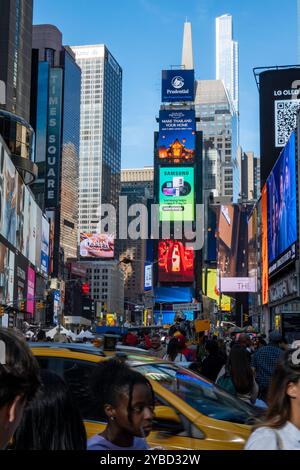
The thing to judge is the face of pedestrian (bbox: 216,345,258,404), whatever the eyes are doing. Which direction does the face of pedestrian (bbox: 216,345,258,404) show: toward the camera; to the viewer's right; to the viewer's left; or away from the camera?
away from the camera

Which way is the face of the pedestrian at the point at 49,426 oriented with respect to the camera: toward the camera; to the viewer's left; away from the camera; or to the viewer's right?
away from the camera

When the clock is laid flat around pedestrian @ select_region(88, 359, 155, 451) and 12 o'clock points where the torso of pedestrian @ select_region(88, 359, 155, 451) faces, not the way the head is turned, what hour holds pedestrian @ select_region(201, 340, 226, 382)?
pedestrian @ select_region(201, 340, 226, 382) is roughly at 8 o'clock from pedestrian @ select_region(88, 359, 155, 451).

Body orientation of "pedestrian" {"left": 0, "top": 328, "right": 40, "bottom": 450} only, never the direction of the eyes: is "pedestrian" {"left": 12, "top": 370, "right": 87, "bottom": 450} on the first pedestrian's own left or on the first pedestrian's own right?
on the first pedestrian's own right
